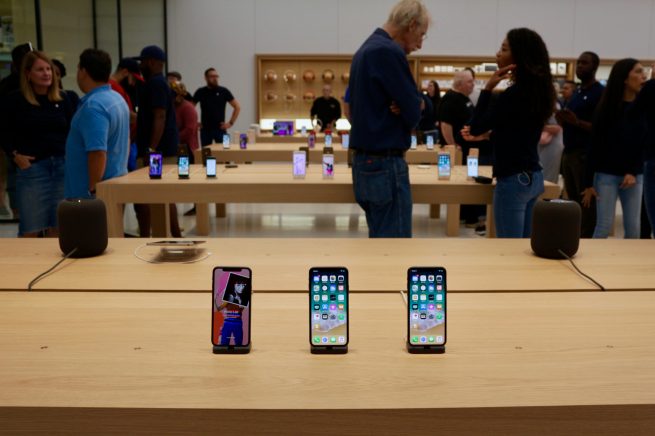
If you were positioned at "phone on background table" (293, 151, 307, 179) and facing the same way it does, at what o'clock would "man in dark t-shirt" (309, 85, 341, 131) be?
The man in dark t-shirt is roughly at 6 o'clock from the phone on background table.

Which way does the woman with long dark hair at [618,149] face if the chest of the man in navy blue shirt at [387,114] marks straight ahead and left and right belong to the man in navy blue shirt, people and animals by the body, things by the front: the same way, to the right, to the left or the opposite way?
to the right

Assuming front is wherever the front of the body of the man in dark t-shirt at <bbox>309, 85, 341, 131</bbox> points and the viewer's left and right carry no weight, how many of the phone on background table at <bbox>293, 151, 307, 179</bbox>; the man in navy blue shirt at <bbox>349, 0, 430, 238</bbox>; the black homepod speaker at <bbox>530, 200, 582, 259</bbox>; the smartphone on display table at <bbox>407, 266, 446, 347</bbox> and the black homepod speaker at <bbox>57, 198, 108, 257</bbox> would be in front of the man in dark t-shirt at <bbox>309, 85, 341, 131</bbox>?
5

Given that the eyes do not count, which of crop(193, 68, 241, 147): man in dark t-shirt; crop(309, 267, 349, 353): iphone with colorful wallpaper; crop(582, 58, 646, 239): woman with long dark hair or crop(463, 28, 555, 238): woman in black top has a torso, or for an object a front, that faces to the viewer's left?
the woman in black top

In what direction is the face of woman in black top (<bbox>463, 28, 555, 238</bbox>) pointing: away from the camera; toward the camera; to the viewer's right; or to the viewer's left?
to the viewer's left

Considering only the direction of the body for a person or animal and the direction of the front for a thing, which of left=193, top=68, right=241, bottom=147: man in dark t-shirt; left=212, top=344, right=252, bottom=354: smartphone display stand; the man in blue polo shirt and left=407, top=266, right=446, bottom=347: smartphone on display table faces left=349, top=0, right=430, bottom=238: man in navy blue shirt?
the man in dark t-shirt

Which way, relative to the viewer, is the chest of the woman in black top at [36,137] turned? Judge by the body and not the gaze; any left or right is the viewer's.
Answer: facing the viewer and to the right of the viewer
